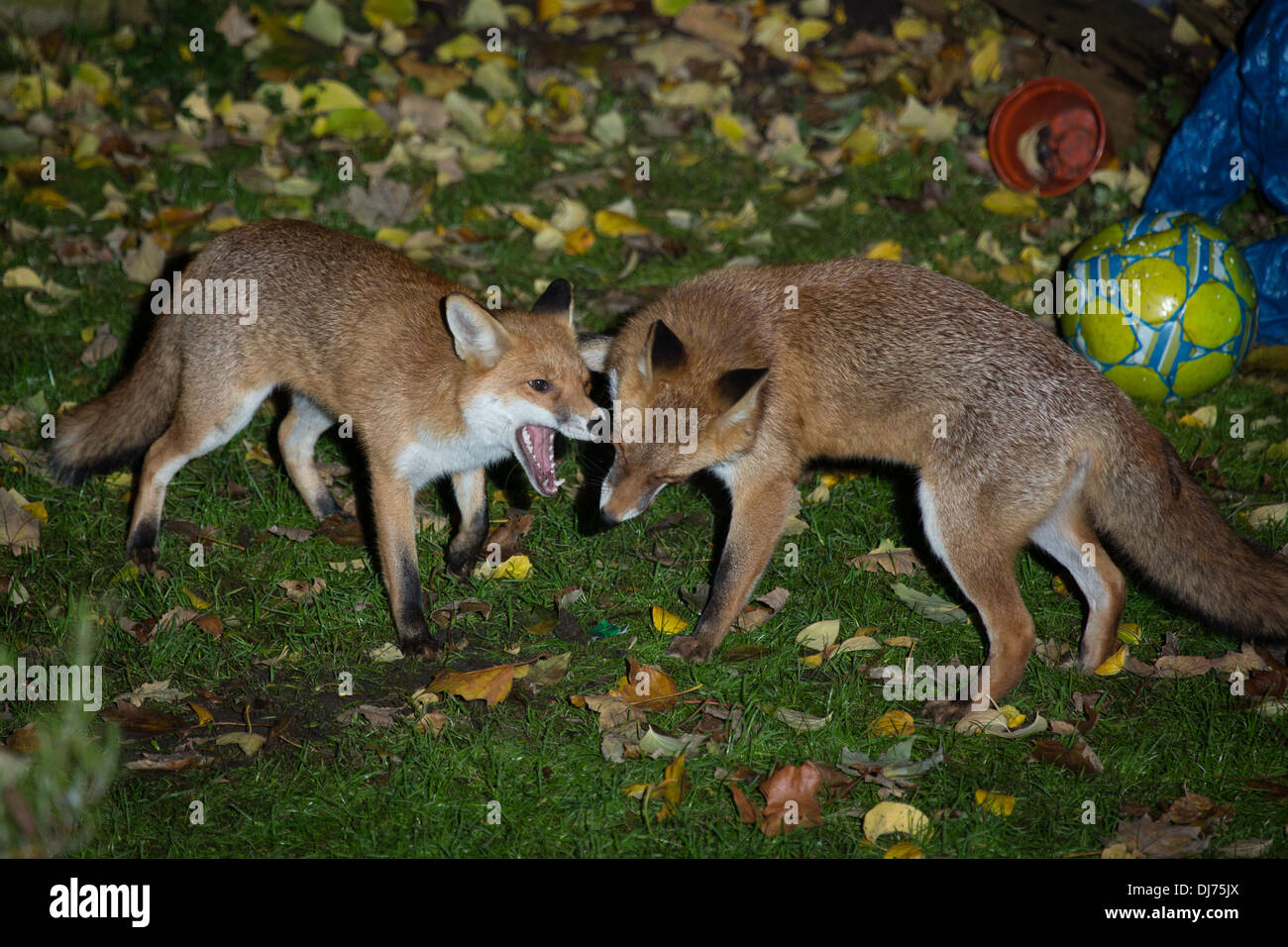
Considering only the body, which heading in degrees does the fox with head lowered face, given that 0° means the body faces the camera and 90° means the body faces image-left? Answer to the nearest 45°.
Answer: approximately 90°

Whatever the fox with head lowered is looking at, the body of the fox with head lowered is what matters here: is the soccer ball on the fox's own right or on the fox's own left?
on the fox's own right

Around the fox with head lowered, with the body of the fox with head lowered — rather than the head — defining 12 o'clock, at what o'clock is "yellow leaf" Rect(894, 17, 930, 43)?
The yellow leaf is roughly at 3 o'clock from the fox with head lowered.

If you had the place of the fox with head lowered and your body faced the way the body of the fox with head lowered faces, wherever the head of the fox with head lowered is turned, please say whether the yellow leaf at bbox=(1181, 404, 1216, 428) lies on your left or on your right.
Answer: on your right

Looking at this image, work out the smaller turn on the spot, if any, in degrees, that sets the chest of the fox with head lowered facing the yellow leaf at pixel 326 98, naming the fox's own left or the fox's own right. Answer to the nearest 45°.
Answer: approximately 45° to the fox's own right

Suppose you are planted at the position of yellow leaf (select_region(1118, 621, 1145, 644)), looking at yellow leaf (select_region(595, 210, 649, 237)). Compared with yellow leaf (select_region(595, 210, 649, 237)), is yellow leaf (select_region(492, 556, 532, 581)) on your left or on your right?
left

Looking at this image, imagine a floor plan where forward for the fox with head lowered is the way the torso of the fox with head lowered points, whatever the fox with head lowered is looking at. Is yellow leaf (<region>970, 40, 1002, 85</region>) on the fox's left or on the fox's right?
on the fox's right

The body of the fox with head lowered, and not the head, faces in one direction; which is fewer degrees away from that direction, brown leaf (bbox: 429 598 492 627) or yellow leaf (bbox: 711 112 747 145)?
the brown leaf

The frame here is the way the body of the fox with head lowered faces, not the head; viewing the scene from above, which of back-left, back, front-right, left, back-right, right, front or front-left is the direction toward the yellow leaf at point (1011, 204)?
right
